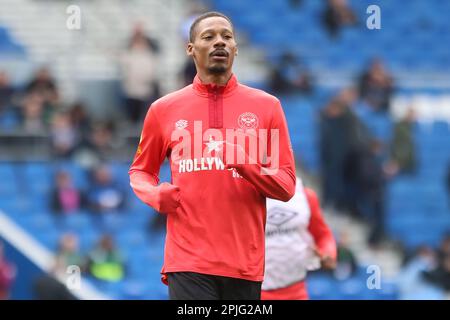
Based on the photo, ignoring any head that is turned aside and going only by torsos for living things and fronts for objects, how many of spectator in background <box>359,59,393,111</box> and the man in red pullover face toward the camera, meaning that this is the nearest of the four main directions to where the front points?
2

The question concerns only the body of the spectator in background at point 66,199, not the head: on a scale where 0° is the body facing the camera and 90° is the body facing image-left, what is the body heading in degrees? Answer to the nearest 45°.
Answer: approximately 0°

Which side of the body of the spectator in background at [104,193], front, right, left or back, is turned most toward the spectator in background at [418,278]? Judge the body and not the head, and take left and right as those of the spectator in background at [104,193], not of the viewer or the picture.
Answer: left

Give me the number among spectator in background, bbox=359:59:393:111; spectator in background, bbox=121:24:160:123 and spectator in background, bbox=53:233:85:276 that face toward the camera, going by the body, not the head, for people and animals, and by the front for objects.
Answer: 3

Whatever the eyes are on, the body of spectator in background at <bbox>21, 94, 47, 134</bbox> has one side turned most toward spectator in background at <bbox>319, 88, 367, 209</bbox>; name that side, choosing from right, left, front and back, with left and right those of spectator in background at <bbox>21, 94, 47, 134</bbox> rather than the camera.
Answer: left
